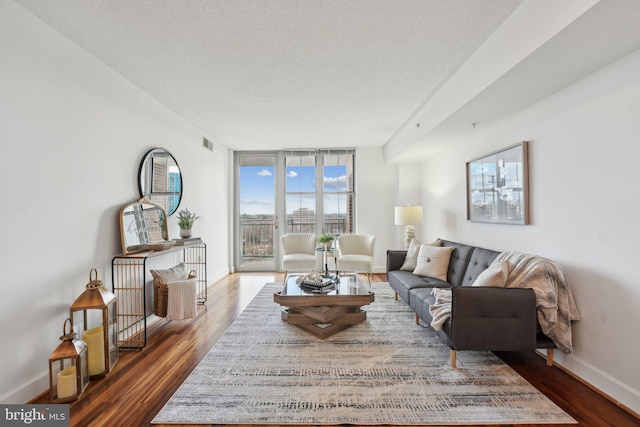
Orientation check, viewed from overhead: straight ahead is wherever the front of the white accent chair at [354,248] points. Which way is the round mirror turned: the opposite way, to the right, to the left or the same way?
to the left

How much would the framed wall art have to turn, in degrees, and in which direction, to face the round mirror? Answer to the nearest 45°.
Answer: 0° — it already faces it

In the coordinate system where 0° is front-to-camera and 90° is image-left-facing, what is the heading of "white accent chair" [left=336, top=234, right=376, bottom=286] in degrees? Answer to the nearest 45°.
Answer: approximately 0°

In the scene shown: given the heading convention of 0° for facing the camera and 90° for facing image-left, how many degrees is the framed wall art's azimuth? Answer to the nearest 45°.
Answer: approximately 45°

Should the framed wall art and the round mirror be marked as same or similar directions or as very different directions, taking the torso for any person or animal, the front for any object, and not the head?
very different directions

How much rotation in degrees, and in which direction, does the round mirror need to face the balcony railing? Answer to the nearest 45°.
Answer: approximately 90° to its left

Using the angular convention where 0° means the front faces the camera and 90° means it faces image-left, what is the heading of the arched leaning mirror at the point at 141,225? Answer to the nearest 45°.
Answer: approximately 315°

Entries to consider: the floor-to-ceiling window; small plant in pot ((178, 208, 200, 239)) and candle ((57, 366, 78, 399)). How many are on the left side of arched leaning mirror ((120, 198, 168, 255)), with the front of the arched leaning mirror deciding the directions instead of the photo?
2

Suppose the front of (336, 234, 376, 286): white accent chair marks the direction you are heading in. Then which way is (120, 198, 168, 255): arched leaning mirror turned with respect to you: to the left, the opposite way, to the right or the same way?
to the left
